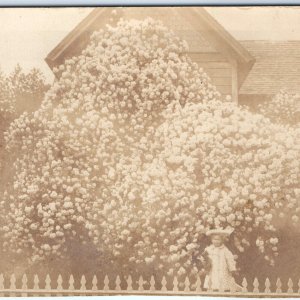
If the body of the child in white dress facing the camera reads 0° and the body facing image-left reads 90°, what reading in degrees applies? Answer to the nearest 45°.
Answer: approximately 0°
